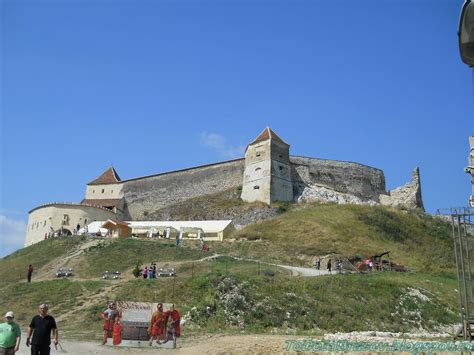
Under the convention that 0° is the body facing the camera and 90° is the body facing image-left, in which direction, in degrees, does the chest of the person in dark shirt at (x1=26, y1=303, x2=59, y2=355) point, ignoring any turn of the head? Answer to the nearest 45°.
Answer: approximately 0°

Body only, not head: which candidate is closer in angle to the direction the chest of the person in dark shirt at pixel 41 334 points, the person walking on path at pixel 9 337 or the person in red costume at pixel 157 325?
the person walking on path

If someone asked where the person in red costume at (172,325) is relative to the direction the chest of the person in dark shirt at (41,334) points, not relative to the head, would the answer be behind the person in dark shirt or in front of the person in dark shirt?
behind

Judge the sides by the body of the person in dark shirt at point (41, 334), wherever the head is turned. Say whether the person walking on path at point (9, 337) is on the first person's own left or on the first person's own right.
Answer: on the first person's own right

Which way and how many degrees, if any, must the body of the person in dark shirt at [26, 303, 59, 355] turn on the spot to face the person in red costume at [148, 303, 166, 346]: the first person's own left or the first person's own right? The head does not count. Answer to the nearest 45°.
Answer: approximately 135° to the first person's own left

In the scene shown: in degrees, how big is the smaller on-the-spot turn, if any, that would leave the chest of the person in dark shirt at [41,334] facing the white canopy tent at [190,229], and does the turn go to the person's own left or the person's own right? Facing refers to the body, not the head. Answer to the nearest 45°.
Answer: approximately 180°
